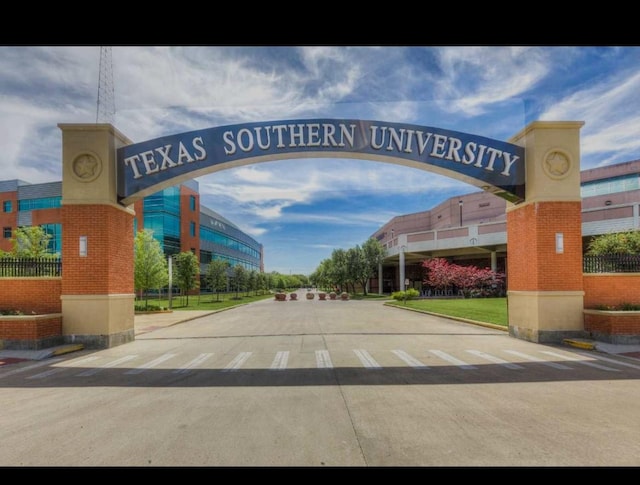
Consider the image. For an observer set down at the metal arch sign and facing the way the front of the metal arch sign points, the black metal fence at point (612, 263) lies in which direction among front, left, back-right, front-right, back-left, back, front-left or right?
left

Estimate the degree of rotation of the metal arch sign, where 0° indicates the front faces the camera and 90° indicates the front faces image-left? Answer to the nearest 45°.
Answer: approximately 0°

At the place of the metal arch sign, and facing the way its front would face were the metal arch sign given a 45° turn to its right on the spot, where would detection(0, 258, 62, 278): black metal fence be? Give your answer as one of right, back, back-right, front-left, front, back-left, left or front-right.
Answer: front-right

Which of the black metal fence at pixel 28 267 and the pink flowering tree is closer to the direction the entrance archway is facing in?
the black metal fence

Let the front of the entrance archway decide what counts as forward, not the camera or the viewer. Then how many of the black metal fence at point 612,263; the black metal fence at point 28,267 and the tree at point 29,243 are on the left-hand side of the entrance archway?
1

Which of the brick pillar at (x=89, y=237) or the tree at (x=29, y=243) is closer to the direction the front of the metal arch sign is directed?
the brick pillar

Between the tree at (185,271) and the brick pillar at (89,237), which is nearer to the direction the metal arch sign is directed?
the brick pillar

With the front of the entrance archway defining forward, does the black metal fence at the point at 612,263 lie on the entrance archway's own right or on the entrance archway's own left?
on the entrance archway's own left

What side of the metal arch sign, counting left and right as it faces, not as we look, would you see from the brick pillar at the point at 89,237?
right

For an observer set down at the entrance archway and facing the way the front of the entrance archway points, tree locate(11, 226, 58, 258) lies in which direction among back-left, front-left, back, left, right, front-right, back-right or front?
back-right

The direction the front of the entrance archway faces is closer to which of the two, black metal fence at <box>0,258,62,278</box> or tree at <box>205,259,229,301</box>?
the black metal fence

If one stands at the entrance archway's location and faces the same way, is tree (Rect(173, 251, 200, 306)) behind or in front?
behind
